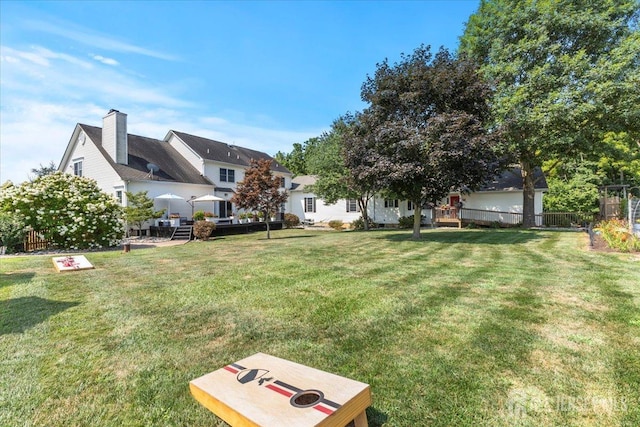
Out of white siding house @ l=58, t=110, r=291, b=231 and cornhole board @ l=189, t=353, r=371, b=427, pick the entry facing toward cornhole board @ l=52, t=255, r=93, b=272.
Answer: cornhole board @ l=189, t=353, r=371, b=427

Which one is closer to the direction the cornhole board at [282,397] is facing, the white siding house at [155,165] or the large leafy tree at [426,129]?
the white siding house

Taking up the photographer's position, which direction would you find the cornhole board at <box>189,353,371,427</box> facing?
facing away from the viewer and to the left of the viewer

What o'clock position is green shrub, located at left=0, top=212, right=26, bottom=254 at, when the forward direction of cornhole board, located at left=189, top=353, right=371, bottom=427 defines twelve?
The green shrub is roughly at 12 o'clock from the cornhole board.

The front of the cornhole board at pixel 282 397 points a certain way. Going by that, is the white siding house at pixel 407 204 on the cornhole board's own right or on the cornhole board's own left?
on the cornhole board's own right

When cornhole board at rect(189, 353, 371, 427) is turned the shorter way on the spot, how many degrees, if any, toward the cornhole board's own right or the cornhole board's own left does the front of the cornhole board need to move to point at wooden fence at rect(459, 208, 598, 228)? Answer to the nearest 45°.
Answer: approximately 90° to the cornhole board's own right

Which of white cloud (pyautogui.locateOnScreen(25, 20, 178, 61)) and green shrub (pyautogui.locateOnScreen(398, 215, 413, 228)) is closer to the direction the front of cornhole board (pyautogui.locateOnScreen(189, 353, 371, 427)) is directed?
the white cloud

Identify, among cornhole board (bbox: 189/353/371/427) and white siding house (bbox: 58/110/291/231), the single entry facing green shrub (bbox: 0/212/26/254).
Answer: the cornhole board

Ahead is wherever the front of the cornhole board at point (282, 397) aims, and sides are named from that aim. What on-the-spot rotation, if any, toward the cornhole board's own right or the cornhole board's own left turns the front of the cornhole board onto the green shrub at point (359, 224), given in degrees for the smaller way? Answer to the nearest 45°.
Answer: approximately 45° to the cornhole board's own right
